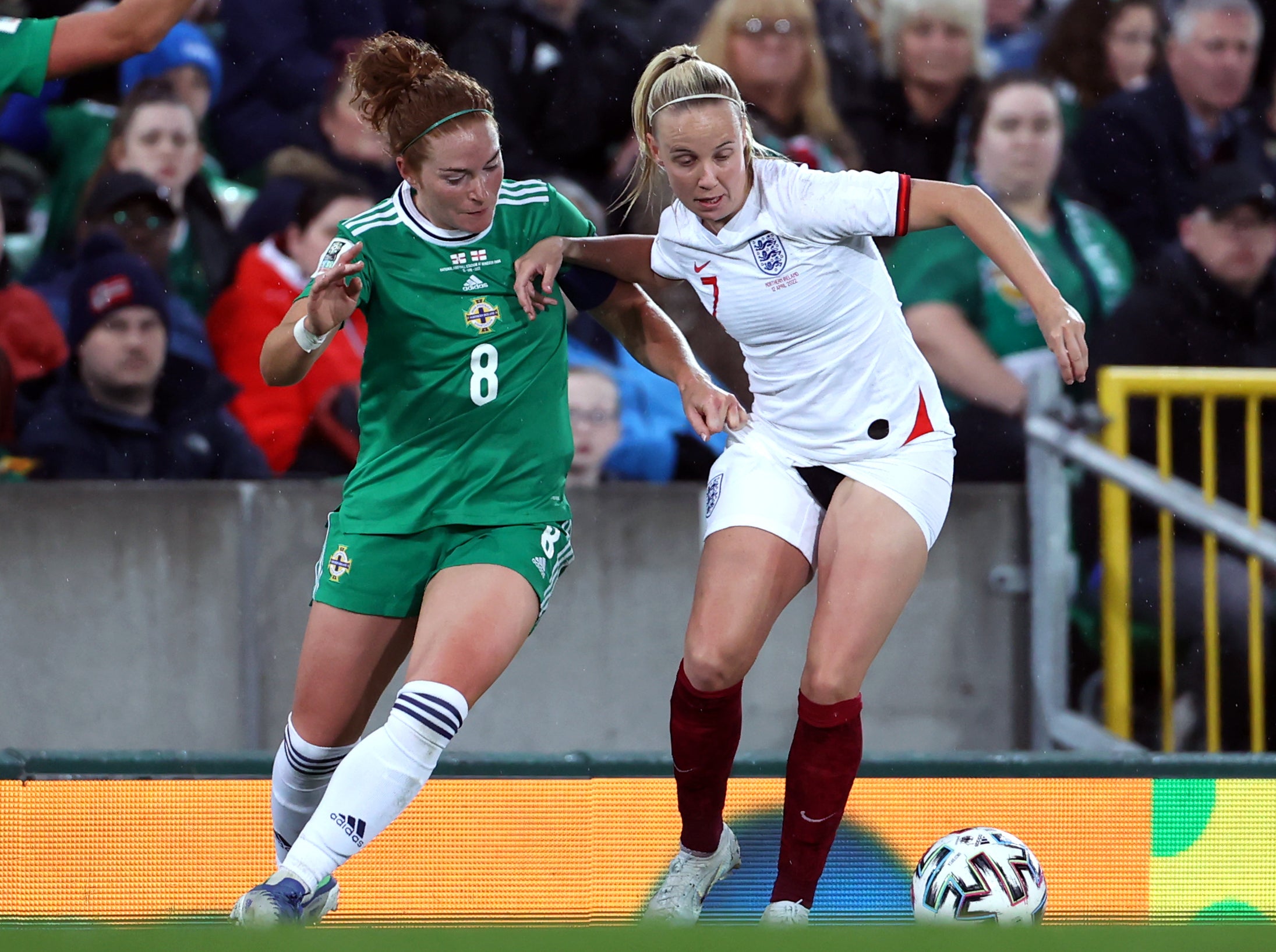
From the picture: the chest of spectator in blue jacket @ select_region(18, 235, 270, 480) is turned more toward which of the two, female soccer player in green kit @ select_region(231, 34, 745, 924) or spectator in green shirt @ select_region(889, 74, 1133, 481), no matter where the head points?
the female soccer player in green kit

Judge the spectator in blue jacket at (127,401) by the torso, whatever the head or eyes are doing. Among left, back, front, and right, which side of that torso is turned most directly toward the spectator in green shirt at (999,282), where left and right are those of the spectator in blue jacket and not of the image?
left

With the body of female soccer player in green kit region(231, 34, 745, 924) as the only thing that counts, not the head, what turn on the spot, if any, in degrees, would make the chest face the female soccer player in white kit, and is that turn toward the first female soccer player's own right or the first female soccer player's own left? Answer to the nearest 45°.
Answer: approximately 90° to the first female soccer player's own left

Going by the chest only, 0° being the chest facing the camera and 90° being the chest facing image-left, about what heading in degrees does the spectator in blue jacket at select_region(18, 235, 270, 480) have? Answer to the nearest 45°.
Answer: approximately 0°

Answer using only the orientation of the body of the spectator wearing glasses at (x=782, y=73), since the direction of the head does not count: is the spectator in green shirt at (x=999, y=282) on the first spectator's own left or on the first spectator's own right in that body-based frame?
on the first spectator's own left

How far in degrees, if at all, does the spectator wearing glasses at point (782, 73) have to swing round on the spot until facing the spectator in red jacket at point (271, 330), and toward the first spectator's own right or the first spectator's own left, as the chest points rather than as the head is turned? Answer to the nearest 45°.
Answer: approximately 90° to the first spectator's own right
